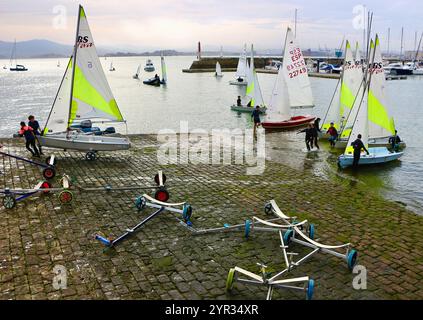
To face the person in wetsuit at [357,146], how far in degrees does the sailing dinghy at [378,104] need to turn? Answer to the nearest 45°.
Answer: approximately 90° to its left

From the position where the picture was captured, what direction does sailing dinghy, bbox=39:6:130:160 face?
facing to the left of the viewer

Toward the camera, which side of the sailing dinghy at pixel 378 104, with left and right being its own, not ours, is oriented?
left

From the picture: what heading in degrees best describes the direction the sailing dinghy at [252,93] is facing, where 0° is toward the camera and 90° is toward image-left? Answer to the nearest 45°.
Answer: approximately 270°

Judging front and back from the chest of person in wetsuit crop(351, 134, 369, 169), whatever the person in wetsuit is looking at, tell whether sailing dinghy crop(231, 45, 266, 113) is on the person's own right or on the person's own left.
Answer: on the person's own left

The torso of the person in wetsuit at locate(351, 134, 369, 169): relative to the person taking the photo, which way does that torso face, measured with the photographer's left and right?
facing away from the viewer and to the right of the viewer

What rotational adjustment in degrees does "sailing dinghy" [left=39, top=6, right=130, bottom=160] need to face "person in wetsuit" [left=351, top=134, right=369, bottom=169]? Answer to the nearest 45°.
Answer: approximately 180°

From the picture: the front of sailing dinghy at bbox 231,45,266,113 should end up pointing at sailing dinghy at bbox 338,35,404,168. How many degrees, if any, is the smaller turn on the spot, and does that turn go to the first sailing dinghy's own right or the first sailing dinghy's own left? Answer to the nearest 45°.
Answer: approximately 90° to the first sailing dinghy's own right
